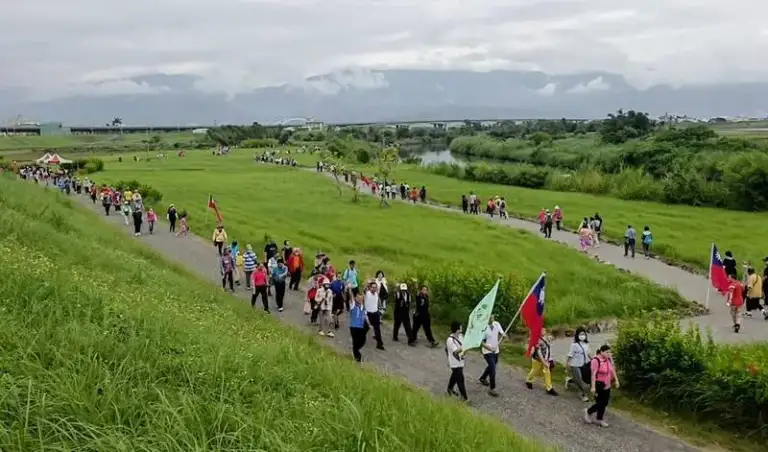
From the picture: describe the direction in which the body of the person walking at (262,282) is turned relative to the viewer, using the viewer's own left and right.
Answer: facing the viewer and to the right of the viewer

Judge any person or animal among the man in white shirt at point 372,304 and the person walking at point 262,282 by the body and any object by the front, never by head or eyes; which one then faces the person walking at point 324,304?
the person walking at point 262,282

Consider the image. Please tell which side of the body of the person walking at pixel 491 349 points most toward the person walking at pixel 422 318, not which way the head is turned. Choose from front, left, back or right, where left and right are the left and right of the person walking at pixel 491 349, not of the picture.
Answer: back

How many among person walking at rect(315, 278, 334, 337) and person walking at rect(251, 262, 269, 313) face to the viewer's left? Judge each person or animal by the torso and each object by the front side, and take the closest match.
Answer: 0

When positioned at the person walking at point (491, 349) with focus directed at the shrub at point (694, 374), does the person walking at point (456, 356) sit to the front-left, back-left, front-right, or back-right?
back-right

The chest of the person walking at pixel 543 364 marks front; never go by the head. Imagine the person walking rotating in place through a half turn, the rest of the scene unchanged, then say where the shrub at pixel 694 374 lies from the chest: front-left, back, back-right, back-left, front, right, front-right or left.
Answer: back-right

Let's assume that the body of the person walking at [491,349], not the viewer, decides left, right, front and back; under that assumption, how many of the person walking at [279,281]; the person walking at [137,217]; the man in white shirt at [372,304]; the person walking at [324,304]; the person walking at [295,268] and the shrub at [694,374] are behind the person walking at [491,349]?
5

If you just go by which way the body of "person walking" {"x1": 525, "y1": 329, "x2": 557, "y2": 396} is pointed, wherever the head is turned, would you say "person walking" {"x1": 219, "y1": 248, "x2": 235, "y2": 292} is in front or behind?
behind

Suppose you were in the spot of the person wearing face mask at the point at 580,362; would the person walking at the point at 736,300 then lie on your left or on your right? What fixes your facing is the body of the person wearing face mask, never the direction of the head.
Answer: on your left

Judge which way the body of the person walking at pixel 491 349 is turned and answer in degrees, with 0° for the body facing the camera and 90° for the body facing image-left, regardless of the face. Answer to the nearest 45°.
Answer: approximately 315°

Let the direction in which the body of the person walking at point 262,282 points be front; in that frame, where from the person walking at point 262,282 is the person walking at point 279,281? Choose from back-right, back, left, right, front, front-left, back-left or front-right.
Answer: left

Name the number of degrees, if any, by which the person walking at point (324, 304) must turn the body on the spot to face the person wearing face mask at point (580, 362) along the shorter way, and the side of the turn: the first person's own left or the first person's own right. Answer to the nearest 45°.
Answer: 0° — they already face them

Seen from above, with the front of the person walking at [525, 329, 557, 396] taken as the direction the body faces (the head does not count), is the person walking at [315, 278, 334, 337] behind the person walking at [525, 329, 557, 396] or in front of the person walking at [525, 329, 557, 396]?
behind

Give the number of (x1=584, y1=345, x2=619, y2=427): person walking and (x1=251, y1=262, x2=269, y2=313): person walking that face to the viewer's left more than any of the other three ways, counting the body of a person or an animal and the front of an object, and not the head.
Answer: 0
